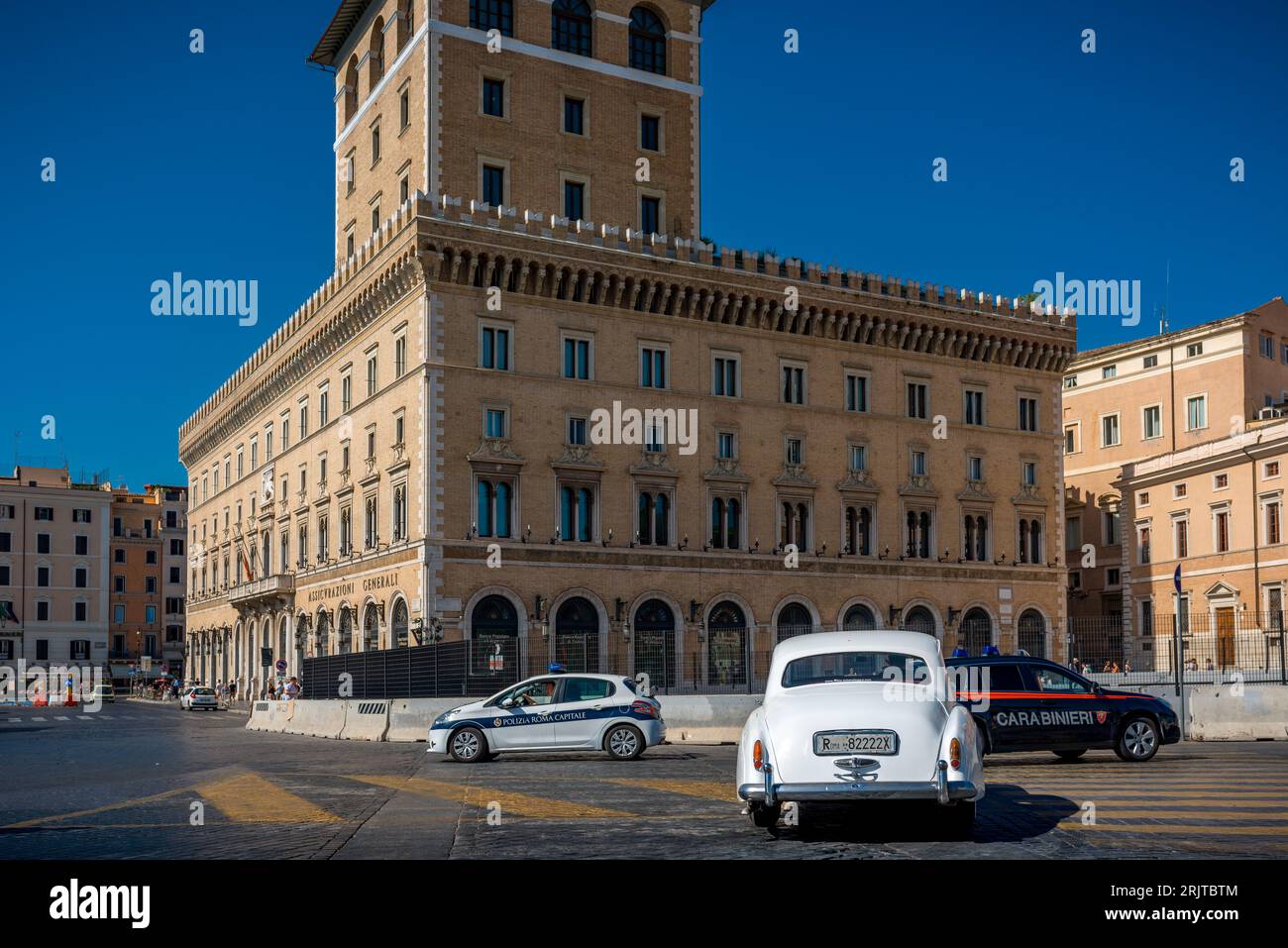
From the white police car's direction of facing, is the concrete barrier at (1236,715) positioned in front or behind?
behind

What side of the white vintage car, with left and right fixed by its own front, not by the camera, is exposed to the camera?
back

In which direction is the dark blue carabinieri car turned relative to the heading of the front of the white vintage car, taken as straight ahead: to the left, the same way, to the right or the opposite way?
to the right

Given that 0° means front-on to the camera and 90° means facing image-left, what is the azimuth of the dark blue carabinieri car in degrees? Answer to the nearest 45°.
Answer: approximately 270°

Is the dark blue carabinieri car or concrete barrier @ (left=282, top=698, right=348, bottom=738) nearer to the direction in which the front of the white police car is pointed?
the concrete barrier

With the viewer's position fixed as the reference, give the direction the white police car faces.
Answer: facing to the left of the viewer

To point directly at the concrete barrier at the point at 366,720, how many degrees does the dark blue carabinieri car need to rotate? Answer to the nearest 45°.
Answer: approximately 135° to its left

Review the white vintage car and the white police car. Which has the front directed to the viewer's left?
the white police car

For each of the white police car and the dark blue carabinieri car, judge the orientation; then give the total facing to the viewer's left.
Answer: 1

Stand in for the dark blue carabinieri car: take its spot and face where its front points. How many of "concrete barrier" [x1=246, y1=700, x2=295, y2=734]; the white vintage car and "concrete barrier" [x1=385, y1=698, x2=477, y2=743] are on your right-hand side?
1

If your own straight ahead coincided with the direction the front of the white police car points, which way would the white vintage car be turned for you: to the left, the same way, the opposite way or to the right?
to the right
